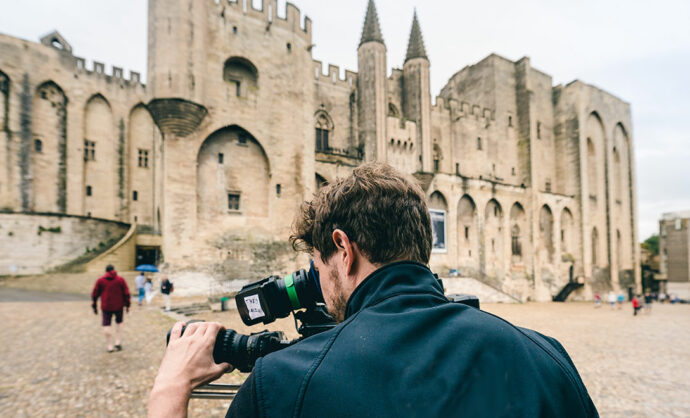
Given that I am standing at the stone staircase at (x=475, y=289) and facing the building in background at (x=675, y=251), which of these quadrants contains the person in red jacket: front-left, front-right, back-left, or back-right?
back-right

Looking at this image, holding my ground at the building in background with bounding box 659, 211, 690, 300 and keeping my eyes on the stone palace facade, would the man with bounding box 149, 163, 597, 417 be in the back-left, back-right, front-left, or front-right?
front-left

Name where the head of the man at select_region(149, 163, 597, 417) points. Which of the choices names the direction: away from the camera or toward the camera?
away from the camera

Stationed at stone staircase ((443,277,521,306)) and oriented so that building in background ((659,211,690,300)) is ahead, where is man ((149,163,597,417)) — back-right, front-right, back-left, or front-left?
back-right

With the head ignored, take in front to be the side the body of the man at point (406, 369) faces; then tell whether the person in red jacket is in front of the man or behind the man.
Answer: in front

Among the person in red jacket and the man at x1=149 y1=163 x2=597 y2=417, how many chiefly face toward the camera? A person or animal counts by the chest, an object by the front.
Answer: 0

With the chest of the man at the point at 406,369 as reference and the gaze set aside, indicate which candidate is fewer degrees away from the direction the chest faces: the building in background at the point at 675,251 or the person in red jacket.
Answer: the person in red jacket

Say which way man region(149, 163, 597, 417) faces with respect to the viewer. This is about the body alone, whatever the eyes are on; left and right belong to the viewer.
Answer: facing away from the viewer and to the left of the viewer

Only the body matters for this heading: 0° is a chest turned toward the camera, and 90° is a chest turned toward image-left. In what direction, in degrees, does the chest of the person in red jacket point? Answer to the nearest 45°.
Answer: approximately 180°

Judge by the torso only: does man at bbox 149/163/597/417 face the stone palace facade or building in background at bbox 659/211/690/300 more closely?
the stone palace facade

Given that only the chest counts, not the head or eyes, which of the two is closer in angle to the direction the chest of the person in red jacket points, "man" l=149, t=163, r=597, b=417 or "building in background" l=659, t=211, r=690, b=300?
the building in background

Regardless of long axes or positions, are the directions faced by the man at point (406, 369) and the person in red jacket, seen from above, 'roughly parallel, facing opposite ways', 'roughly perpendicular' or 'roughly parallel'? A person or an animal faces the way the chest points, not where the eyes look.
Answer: roughly parallel
